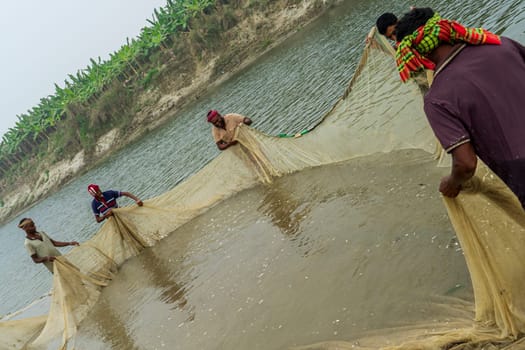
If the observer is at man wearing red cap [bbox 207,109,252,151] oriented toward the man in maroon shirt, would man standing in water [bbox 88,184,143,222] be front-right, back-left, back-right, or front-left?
back-right

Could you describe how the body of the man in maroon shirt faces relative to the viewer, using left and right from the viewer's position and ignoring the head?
facing away from the viewer and to the left of the viewer

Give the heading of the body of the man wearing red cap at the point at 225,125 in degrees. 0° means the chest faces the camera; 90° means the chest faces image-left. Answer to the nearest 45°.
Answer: approximately 0°

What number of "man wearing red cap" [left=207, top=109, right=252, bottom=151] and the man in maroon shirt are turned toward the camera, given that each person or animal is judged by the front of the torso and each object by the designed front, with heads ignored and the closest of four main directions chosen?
1

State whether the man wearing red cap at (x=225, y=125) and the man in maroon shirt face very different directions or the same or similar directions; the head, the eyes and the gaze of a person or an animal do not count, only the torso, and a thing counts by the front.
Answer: very different directions

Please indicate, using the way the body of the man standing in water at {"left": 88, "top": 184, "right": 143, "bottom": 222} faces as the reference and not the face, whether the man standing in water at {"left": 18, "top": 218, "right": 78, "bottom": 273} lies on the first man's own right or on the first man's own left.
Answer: on the first man's own right

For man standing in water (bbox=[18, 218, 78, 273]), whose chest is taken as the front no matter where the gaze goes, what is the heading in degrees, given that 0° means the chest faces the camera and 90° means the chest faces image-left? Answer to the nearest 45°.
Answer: approximately 315°
